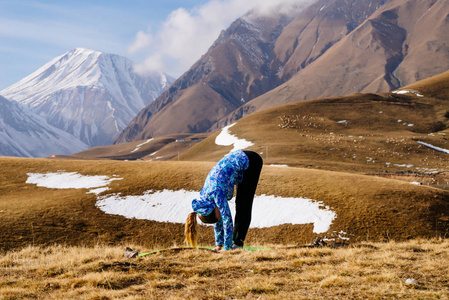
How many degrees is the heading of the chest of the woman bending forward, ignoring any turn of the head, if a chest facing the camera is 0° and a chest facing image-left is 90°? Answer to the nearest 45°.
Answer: approximately 90°
